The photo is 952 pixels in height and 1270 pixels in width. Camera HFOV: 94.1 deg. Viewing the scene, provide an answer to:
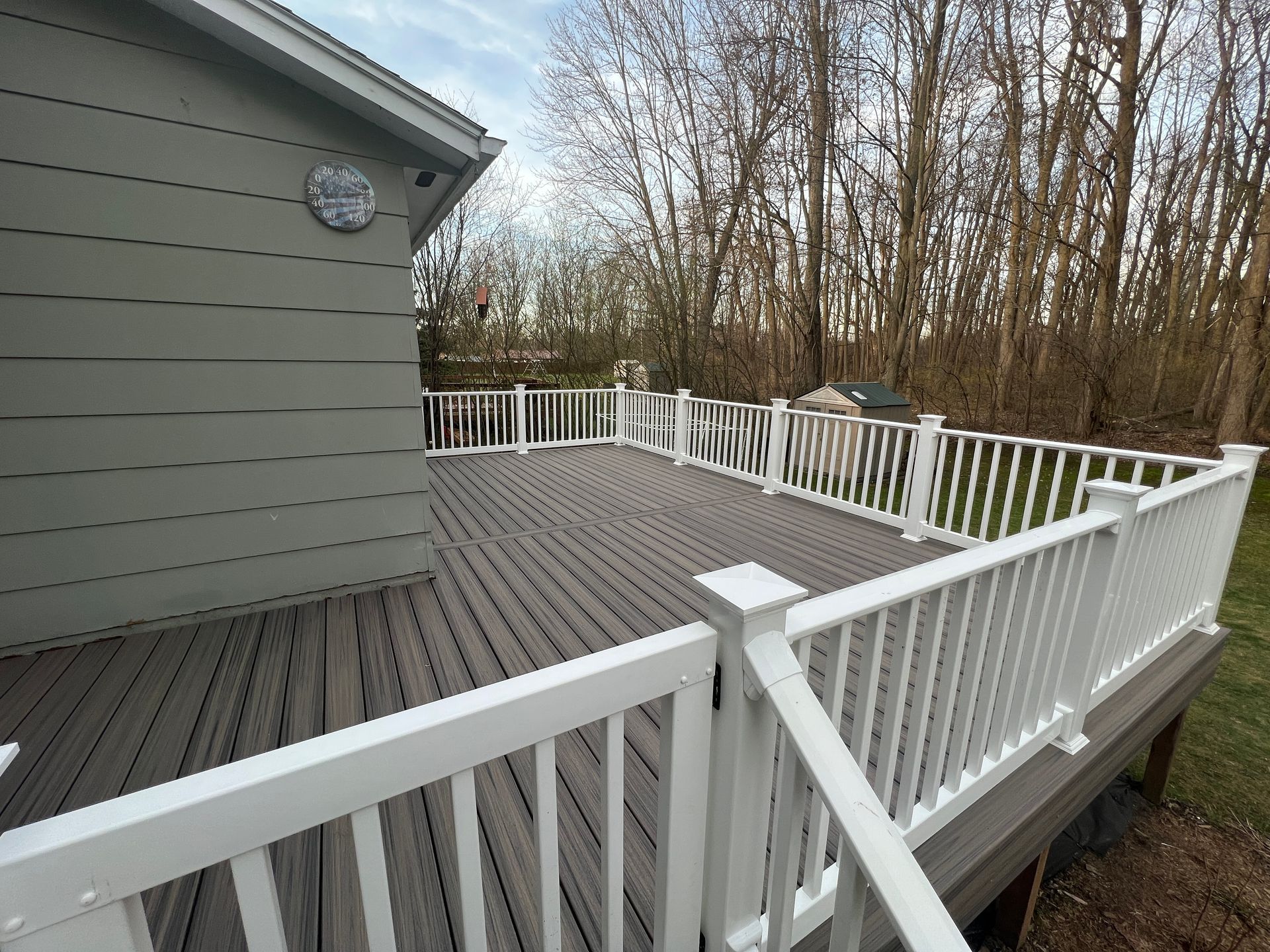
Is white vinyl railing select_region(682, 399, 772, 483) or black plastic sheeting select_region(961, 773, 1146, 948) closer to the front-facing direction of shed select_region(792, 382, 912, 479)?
the white vinyl railing

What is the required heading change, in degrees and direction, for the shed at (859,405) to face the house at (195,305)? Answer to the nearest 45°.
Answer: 0° — it already faces it

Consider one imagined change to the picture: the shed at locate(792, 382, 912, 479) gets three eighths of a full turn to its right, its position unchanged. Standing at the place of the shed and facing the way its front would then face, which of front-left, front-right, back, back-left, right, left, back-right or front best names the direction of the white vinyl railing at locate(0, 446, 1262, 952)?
back

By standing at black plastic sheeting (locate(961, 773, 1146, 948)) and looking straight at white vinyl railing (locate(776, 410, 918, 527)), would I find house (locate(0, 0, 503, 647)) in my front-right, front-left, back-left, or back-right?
front-left

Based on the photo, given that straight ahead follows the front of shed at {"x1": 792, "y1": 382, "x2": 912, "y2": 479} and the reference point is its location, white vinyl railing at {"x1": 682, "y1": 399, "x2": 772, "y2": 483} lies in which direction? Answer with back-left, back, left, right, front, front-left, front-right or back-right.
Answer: front

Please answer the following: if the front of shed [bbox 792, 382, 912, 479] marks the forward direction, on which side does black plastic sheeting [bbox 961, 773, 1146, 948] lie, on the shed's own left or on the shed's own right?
on the shed's own left

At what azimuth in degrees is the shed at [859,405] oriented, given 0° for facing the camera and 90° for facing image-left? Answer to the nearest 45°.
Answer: approximately 45°

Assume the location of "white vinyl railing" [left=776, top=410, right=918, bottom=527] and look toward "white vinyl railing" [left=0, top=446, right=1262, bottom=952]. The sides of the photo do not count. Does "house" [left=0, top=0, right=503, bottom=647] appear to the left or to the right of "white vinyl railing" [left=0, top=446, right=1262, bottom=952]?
right

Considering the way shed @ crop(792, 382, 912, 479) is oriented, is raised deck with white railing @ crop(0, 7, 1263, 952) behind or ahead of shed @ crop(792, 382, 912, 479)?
ahead

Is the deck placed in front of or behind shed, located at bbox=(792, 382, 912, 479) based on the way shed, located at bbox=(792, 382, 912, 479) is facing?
in front

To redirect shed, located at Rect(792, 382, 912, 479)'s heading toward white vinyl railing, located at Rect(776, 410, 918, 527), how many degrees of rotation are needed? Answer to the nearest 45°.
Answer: approximately 45° to its left

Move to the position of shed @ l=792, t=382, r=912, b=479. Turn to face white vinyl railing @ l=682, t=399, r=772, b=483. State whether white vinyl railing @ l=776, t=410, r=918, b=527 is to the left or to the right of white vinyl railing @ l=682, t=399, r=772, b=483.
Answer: left
